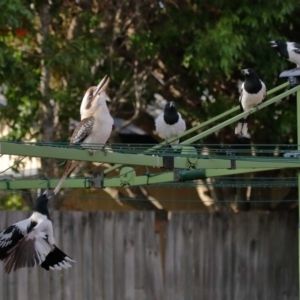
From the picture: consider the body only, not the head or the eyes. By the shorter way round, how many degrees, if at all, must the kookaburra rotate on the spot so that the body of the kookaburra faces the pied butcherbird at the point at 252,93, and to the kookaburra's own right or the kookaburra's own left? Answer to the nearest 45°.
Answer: approximately 90° to the kookaburra's own left

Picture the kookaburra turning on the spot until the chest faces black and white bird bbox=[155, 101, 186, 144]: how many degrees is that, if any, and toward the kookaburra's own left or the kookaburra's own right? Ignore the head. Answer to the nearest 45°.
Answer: approximately 135° to the kookaburra's own left

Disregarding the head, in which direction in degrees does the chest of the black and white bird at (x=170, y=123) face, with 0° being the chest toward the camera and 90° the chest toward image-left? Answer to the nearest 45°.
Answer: approximately 0°

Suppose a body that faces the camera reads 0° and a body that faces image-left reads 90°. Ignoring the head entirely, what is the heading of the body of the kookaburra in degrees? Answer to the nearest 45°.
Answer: approximately 315°

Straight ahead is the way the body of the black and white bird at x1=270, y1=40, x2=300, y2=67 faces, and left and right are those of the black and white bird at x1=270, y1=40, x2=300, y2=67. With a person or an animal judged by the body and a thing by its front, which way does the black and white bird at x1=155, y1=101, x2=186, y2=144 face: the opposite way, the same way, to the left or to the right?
to the left

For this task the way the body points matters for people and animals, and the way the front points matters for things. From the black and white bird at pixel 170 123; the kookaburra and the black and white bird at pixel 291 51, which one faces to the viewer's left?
the black and white bird at pixel 291 51

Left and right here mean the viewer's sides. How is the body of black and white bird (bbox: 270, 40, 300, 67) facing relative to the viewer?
facing to the left of the viewer

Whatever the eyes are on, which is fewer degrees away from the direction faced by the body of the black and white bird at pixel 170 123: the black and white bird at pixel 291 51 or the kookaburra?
the kookaburra
